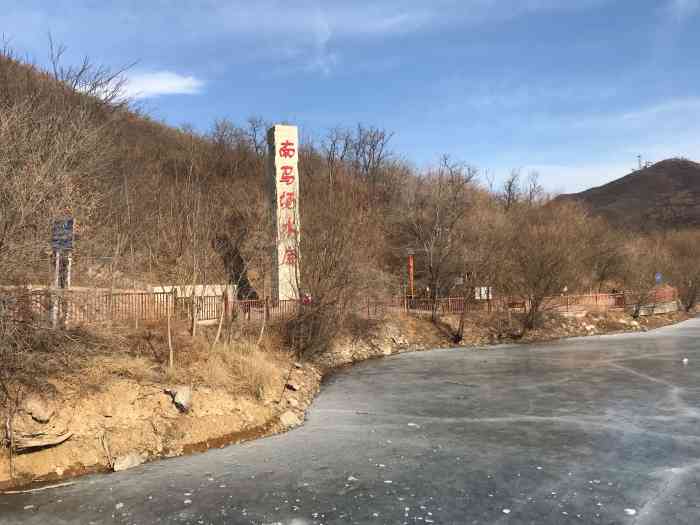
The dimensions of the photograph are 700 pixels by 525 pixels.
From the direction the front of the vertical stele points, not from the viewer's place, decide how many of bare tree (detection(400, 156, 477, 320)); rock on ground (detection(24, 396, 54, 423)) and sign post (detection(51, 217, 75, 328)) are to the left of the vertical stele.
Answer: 1

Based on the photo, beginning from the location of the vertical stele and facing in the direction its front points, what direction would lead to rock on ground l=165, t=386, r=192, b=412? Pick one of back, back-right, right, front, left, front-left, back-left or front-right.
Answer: front-right

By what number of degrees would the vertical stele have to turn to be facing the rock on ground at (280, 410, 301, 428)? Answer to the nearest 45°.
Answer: approximately 45° to its right

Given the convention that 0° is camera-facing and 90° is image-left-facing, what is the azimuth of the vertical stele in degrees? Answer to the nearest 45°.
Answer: approximately 315°

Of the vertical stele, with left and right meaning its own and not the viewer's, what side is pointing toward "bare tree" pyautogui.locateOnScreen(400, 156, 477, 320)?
left

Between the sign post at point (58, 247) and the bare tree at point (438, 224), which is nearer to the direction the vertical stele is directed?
the sign post

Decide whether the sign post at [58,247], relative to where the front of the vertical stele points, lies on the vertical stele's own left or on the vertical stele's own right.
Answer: on the vertical stele's own right

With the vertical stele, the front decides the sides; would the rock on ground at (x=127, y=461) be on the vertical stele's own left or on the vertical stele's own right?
on the vertical stele's own right

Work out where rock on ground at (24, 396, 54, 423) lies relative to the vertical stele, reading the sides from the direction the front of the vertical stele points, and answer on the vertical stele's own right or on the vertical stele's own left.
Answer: on the vertical stele's own right
